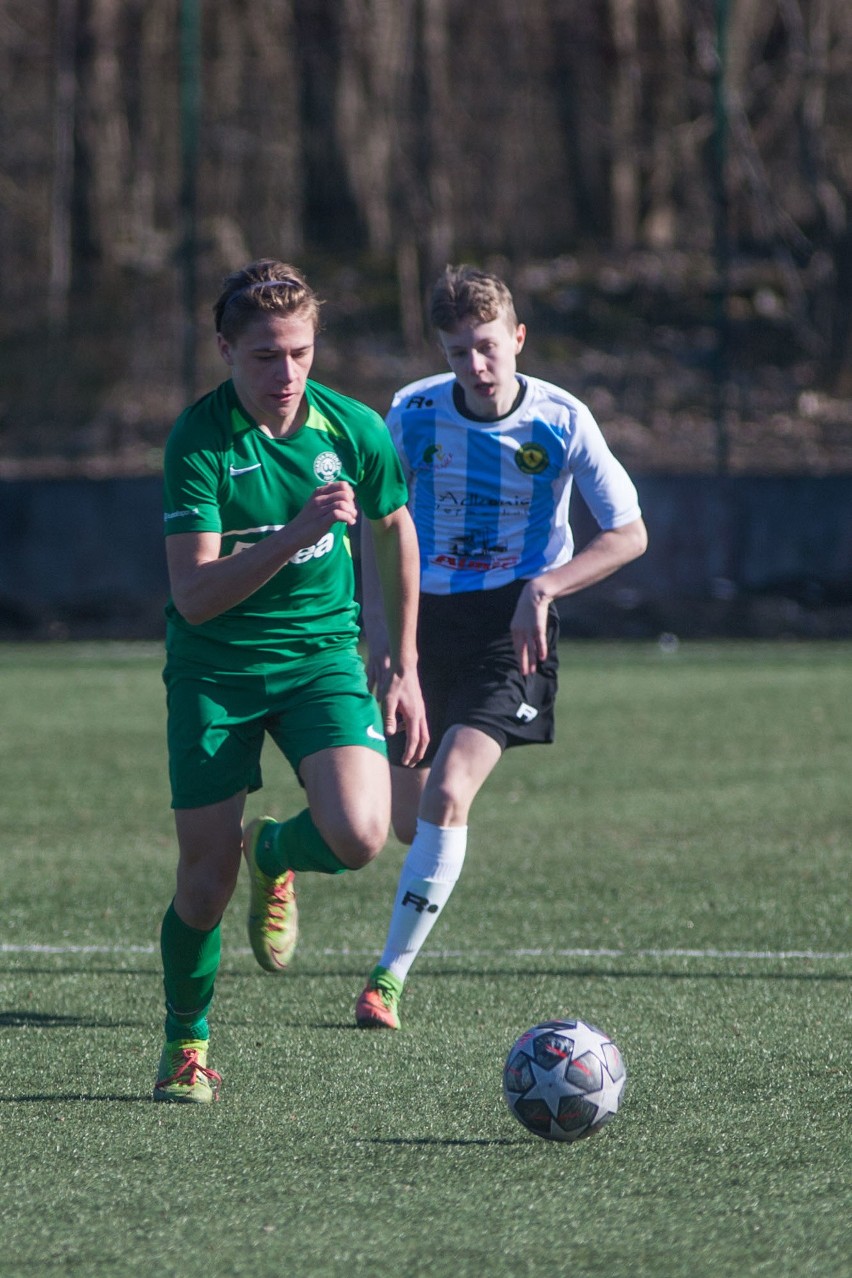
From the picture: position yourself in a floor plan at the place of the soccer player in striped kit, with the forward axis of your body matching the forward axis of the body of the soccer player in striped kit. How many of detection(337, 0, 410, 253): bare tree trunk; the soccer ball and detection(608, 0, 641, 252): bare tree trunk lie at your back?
2

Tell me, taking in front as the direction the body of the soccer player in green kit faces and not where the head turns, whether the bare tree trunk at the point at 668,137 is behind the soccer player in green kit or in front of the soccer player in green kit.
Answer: behind

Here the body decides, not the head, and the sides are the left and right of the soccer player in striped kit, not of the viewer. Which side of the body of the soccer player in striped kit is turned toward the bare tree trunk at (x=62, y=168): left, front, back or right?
back

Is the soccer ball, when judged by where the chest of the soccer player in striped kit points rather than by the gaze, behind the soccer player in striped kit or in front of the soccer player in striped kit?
in front

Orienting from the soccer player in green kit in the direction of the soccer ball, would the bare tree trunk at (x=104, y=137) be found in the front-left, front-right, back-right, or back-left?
back-left

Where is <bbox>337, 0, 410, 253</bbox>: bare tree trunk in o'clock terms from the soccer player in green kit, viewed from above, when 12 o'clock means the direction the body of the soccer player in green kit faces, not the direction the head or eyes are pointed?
The bare tree trunk is roughly at 6 o'clock from the soccer player in green kit.

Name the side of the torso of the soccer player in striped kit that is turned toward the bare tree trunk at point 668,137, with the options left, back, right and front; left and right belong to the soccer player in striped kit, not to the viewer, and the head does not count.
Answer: back

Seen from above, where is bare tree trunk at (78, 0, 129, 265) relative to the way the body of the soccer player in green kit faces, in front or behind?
behind

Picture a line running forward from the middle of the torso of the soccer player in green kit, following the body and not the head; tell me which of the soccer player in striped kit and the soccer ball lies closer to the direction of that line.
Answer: the soccer ball

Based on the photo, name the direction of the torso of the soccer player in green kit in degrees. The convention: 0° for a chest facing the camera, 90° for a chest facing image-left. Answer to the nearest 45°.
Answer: approximately 0°

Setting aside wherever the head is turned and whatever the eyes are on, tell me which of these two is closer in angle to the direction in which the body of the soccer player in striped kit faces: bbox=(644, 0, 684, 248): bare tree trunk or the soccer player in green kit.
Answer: the soccer player in green kit

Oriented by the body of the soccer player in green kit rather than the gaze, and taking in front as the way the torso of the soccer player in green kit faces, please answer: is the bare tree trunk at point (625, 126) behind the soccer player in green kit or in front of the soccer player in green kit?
behind
